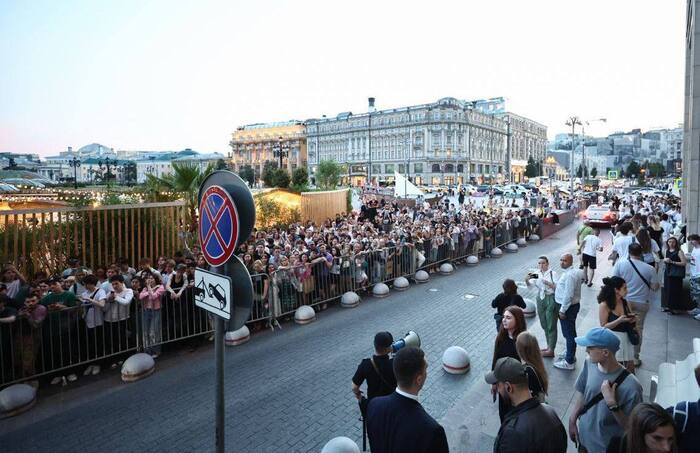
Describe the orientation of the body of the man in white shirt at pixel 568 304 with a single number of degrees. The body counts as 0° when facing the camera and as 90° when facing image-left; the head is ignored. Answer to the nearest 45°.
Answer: approximately 90°

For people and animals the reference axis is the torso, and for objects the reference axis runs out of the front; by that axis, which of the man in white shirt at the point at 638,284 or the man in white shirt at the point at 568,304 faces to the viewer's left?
the man in white shirt at the point at 568,304

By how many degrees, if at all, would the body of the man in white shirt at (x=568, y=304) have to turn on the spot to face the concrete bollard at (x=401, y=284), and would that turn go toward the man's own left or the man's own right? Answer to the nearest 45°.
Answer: approximately 45° to the man's own right

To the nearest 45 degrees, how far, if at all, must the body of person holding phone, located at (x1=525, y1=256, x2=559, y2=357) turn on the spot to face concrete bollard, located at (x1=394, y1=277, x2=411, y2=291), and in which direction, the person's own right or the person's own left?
approximately 90° to the person's own right

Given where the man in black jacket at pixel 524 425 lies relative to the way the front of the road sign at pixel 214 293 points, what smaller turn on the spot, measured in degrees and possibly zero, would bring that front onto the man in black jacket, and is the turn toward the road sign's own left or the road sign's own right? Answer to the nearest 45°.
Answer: approximately 90° to the road sign's own left

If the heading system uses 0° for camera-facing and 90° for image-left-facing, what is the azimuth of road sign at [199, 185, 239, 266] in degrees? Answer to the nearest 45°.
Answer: approximately 45°

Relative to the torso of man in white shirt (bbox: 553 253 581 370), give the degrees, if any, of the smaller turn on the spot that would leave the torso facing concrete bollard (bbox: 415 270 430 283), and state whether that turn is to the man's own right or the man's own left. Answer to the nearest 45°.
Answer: approximately 45° to the man's own right

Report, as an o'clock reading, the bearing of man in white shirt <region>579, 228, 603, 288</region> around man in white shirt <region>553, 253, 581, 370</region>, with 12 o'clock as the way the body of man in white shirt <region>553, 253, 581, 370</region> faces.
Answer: man in white shirt <region>579, 228, 603, 288</region> is roughly at 3 o'clock from man in white shirt <region>553, 253, 581, 370</region>.

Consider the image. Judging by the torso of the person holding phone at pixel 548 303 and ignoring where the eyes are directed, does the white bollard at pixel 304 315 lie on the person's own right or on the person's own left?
on the person's own right

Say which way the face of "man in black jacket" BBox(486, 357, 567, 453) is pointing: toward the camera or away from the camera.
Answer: away from the camera
